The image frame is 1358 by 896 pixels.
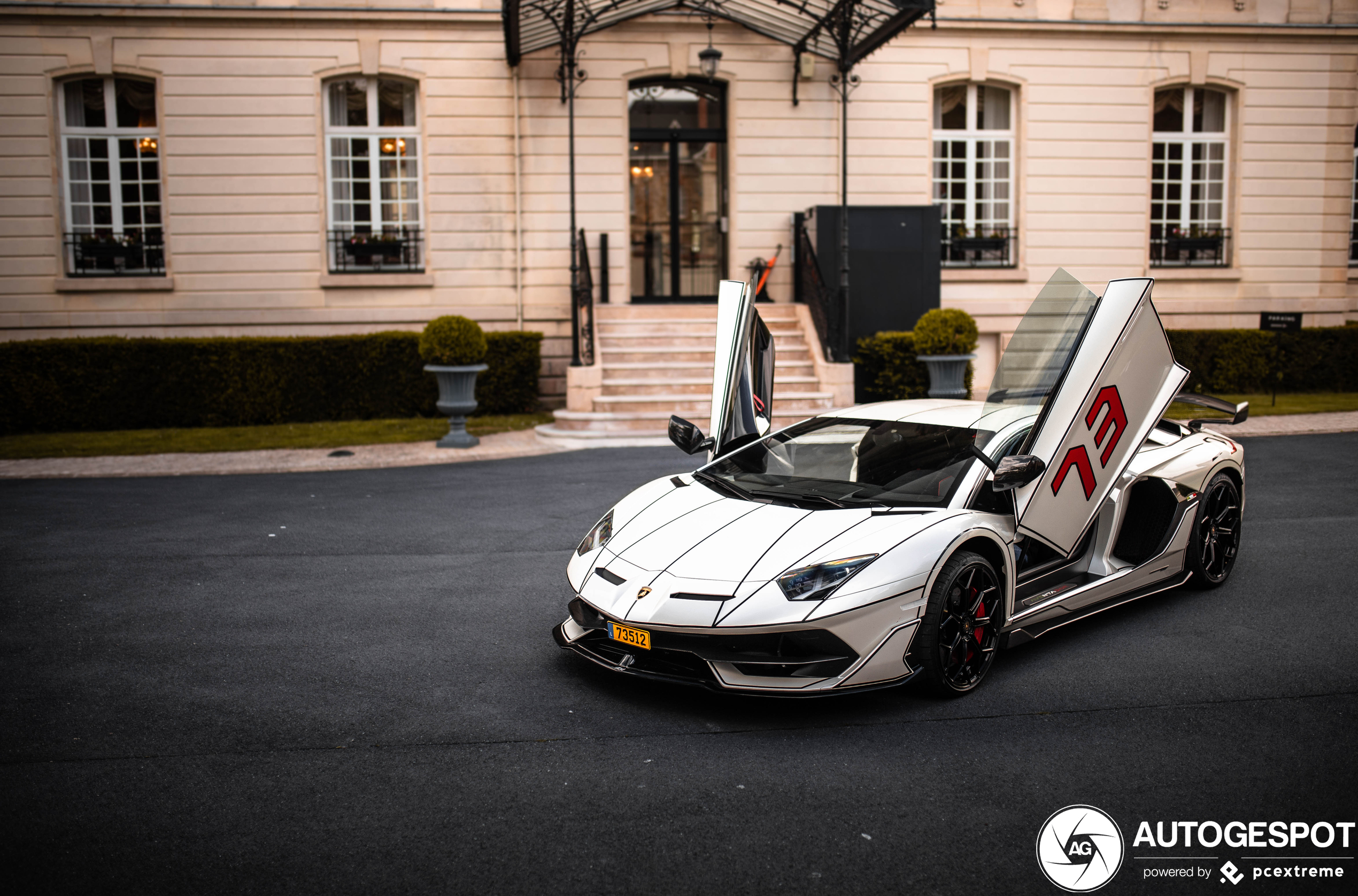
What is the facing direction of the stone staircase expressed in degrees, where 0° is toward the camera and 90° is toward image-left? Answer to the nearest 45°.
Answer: approximately 0°

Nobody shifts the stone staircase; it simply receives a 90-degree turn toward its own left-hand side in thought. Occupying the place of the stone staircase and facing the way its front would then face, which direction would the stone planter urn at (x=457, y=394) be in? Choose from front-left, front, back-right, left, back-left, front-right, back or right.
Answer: back-right

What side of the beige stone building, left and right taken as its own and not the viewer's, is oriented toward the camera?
front

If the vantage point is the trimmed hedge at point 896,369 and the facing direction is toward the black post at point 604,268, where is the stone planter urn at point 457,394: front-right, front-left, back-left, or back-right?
front-left

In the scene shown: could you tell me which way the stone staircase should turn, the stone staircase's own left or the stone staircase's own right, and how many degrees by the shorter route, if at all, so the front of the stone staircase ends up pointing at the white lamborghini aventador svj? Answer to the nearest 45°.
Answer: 0° — it already faces it

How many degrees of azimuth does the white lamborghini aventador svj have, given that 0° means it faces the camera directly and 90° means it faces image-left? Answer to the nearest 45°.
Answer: approximately 45°
